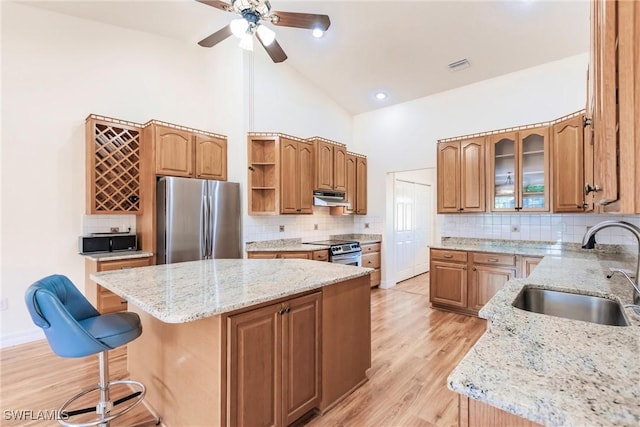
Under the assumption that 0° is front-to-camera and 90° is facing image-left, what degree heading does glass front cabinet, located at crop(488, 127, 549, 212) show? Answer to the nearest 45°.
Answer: approximately 45°

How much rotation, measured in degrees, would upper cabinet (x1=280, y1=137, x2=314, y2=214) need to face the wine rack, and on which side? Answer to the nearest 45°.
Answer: approximately 135° to its right

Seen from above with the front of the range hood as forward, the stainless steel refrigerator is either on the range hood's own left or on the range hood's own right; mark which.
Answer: on the range hood's own right

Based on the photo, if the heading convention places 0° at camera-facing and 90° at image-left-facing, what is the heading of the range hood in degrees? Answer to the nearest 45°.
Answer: approximately 315°

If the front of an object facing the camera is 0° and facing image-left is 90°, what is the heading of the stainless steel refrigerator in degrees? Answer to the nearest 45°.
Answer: approximately 315°

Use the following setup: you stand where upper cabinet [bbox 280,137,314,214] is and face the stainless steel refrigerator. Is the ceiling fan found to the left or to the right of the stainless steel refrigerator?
left

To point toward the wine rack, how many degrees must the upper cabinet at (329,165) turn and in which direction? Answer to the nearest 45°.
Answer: approximately 90° to its right

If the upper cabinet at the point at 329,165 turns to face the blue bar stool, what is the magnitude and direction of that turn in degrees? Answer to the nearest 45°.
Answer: approximately 90° to its right

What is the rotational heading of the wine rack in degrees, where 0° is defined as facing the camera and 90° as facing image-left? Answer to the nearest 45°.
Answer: approximately 315°
